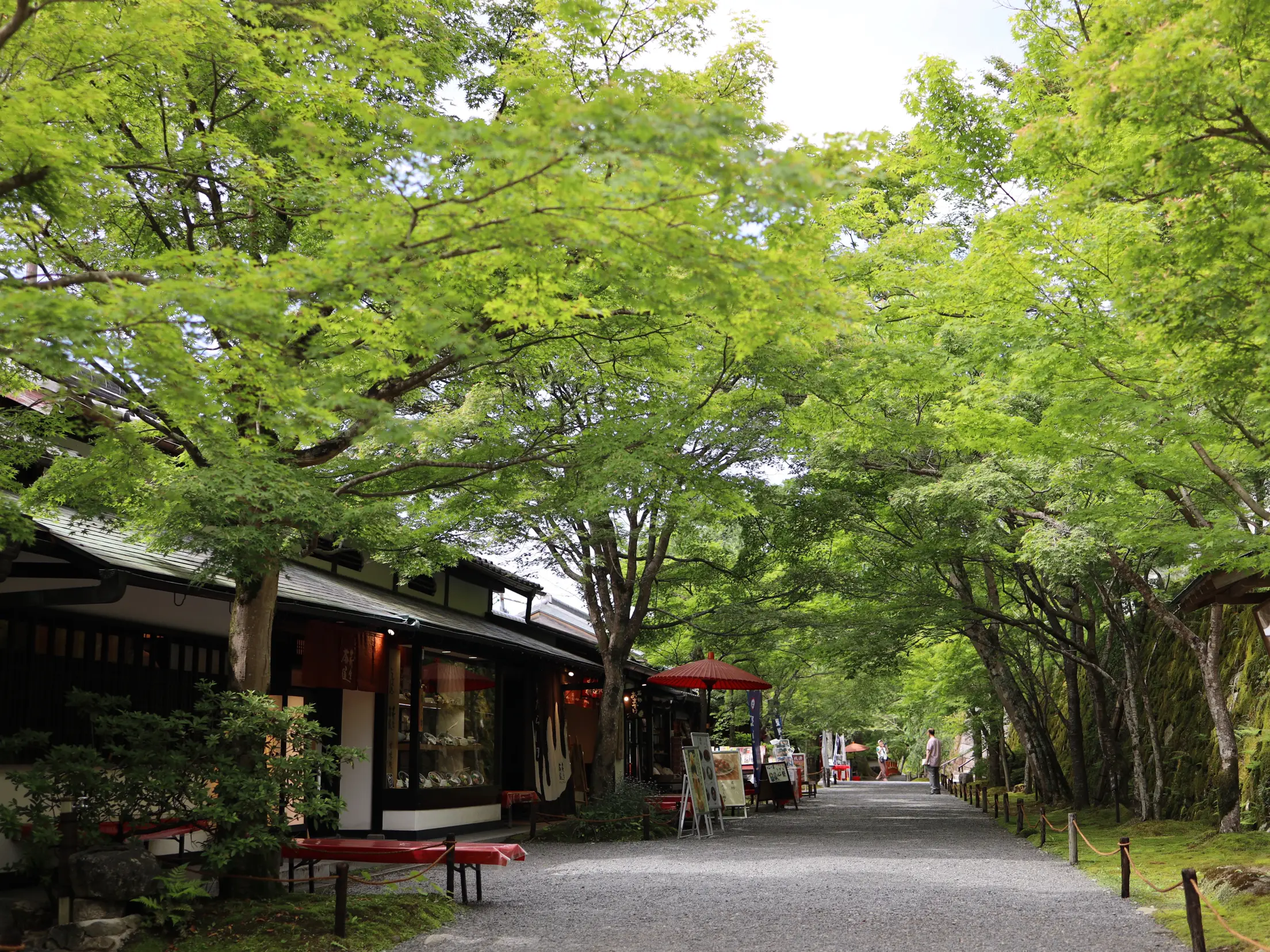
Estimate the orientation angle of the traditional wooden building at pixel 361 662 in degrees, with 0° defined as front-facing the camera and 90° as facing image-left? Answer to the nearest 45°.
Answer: approximately 315°

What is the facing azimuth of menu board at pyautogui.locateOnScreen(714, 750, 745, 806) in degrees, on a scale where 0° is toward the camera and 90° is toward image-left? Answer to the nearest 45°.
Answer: approximately 0°

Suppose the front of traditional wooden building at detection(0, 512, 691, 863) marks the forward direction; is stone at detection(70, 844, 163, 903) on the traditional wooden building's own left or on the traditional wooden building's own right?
on the traditional wooden building's own right

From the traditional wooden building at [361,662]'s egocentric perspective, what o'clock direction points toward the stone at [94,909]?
The stone is roughly at 2 o'clock from the traditional wooden building.

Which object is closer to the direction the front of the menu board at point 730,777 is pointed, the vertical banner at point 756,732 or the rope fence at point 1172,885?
the rope fence

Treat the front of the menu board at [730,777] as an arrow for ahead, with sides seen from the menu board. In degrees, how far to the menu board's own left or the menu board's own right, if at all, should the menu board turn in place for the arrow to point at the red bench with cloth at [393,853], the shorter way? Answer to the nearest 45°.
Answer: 0° — it already faces it

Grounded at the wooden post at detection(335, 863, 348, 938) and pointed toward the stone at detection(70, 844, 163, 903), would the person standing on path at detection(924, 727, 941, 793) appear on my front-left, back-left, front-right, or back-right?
back-right

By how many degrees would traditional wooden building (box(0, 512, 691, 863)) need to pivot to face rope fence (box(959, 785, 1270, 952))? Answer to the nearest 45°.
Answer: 0° — it already faces it
